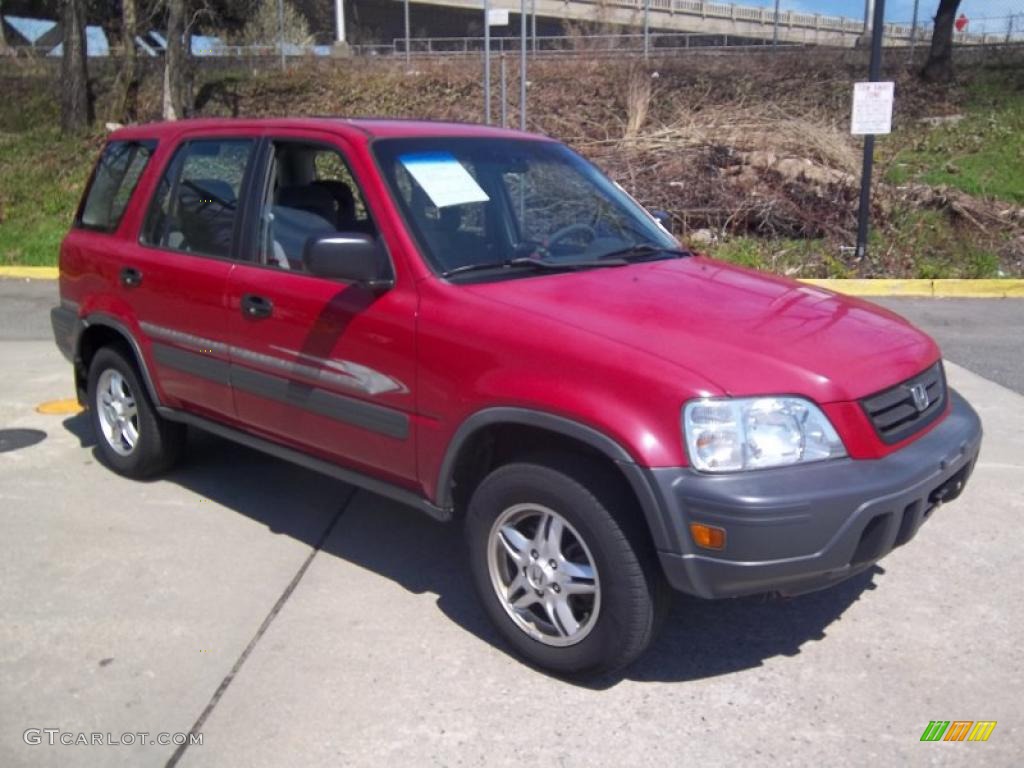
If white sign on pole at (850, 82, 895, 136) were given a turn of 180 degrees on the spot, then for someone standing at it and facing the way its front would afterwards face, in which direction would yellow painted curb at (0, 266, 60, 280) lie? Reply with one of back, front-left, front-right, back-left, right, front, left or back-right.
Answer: left

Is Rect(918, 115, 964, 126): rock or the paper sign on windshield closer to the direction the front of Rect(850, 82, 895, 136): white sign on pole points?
the paper sign on windshield

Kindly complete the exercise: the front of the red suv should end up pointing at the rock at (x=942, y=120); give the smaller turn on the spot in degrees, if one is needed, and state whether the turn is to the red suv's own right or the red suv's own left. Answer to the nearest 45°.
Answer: approximately 90° to the red suv's own left

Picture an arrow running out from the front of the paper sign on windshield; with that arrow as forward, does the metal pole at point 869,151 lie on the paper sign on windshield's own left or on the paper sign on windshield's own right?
on the paper sign on windshield's own left

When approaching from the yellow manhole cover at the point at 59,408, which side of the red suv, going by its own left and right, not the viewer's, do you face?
back

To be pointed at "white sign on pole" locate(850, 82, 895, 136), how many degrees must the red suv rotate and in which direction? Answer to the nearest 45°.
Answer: approximately 90° to its left

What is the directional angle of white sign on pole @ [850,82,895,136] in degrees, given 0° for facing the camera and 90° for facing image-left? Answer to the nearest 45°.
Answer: approximately 0°

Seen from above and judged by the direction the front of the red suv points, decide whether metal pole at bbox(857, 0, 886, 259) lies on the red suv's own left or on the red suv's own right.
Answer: on the red suv's own left

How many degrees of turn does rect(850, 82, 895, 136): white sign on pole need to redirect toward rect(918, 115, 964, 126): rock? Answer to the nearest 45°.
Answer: approximately 180°

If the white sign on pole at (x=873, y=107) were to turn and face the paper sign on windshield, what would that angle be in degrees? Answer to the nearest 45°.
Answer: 0° — it already faces it

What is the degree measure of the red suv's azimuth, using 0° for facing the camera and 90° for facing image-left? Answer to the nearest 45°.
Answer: approximately 315°

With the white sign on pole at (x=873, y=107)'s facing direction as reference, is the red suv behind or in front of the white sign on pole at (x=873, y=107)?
in front
